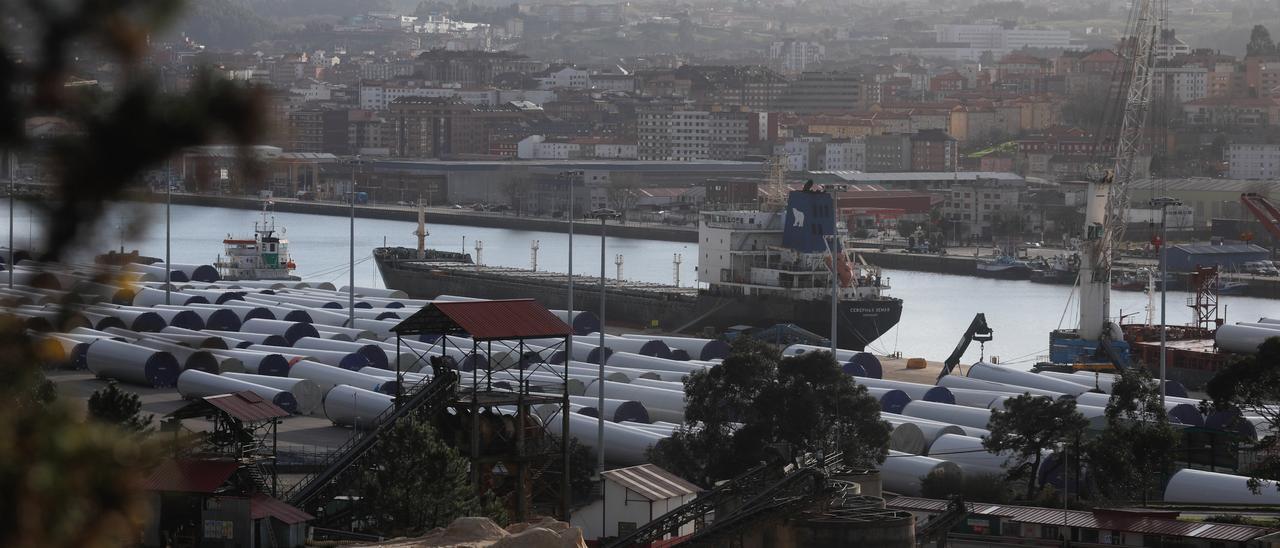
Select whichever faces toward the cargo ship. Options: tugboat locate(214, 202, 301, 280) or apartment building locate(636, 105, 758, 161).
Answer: the apartment building

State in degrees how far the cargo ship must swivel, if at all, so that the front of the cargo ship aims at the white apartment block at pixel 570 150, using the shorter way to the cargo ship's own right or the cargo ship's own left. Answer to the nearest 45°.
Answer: approximately 45° to the cargo ship's own right

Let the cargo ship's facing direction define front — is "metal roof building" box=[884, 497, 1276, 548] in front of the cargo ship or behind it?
behind

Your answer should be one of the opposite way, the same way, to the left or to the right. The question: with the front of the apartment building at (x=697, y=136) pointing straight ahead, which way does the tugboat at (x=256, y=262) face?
to the right

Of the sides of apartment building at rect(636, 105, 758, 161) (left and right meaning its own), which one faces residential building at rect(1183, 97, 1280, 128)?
left

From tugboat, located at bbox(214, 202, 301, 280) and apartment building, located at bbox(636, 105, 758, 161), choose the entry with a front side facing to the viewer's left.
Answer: the tugboat

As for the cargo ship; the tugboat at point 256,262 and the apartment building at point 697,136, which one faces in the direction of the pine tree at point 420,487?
the apartment building

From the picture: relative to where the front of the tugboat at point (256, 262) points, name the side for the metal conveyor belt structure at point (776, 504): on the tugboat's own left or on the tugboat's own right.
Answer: on the tugboat's own left
